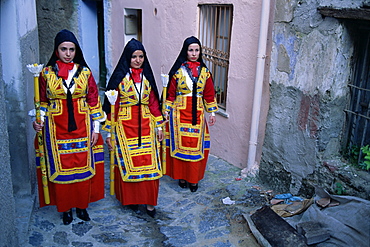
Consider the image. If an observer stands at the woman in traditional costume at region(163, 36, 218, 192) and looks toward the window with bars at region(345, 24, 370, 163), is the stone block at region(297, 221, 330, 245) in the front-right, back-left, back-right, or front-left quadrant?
front-right

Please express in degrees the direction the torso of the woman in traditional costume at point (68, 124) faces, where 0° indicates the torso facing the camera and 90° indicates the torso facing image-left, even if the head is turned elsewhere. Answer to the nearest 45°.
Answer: approximately 0°

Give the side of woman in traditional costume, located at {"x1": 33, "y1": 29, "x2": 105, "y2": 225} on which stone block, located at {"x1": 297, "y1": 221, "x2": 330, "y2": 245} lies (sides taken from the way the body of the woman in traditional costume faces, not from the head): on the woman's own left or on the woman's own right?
on the woman's own left

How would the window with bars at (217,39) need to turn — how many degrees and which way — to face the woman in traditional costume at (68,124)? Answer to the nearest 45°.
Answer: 0° — it already faces them

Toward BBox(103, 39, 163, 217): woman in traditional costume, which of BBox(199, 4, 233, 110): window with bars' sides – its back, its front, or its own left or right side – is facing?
front

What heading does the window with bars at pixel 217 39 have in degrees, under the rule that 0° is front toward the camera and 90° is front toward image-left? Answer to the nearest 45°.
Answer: approximately 45°

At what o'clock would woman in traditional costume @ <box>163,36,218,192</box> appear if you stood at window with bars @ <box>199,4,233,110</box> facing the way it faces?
The woman in traditional costume is roughly at 11 o'clock from the window with bars.

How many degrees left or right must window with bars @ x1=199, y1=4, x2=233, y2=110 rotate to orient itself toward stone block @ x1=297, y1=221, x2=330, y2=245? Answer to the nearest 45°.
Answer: approximately 45° to its left

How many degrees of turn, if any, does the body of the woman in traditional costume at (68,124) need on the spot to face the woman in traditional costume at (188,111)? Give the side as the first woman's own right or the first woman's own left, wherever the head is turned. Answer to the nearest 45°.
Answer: approximately 90° to the first woman's own left

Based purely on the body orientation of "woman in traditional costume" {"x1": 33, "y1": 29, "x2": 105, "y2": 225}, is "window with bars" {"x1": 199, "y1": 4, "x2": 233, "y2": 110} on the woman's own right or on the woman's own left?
on the woman's own left

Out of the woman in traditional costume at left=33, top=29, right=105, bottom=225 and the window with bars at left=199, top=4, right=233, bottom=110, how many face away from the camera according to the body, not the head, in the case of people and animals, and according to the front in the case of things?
0

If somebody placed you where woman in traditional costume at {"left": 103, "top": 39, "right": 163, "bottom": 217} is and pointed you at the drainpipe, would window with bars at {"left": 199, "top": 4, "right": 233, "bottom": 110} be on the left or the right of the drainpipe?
left

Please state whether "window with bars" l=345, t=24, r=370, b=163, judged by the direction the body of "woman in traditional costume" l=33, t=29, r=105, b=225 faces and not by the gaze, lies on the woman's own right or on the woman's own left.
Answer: on the woman's own left

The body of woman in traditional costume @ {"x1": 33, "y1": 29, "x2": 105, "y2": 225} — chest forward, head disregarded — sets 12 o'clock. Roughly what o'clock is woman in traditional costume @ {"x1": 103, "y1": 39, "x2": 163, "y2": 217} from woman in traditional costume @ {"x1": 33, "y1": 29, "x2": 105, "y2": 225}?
woman in traditional costume @ {"x1": 103, "y1": 39, "x2": 163, "y2": 217} is roughly at 9 o'clock from woman in traditional costume @ {"x1": 33, "y1": 29, "x2": 105, "y2": 225}.
